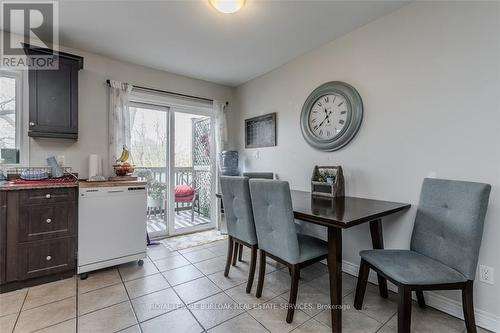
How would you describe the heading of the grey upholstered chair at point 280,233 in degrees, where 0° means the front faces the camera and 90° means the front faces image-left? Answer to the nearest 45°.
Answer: approximately 225°

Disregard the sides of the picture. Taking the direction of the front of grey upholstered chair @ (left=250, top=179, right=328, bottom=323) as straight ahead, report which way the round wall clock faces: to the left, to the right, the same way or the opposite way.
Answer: the opposite way

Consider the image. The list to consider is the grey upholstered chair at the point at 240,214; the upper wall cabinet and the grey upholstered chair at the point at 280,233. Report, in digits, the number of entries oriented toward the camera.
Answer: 1

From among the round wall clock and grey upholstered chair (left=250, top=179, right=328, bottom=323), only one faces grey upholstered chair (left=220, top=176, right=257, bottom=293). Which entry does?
the round wall clock

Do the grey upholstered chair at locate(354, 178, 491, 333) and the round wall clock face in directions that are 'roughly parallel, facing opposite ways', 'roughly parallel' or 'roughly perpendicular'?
roughly parallel

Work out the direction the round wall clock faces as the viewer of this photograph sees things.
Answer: facing the viewer and to the left of the viewer

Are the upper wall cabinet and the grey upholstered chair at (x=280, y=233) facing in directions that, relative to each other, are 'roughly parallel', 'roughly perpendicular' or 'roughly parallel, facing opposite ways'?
roughly perpendicular

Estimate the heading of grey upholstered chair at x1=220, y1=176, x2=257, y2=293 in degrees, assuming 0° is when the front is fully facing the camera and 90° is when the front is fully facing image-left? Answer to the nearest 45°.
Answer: approximately 225°

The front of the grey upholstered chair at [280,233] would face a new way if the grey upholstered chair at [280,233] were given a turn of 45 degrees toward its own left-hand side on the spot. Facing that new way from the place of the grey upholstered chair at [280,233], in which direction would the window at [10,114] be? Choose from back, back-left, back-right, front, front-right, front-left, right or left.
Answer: left

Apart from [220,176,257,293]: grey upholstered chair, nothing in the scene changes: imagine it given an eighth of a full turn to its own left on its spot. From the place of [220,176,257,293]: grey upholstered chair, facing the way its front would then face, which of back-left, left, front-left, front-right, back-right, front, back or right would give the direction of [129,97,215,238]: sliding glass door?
front-left

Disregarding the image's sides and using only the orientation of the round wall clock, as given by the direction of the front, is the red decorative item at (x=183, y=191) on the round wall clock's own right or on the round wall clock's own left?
on the round wall clock's own right

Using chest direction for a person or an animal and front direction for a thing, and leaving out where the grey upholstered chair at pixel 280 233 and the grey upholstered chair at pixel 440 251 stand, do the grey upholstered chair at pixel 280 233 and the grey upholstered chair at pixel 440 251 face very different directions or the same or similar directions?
very different directions

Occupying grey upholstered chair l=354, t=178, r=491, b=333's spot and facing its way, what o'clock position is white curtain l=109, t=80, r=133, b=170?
The white curtain is roughly at 1 o'clock from the grey upholstered chair.

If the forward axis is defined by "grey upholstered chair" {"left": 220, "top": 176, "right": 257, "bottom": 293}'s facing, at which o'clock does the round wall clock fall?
The round wall clock is roughly at 1 o'clock from the grey upholstered chair.

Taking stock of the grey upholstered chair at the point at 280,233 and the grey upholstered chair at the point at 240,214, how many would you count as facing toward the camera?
0
